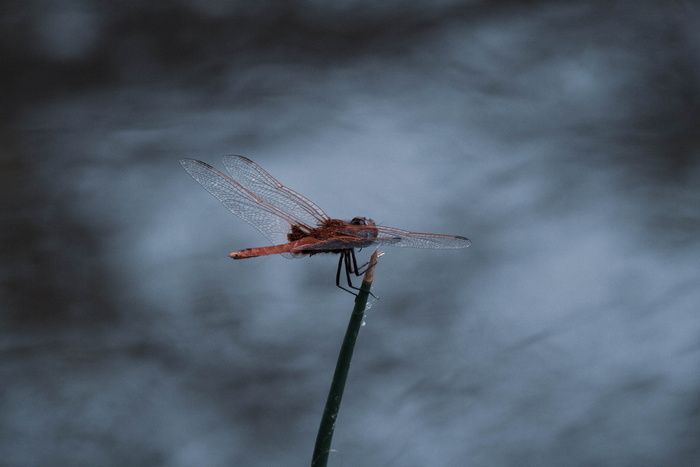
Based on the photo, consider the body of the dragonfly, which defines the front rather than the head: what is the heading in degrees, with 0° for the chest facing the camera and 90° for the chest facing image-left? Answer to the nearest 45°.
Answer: approximately 225°
